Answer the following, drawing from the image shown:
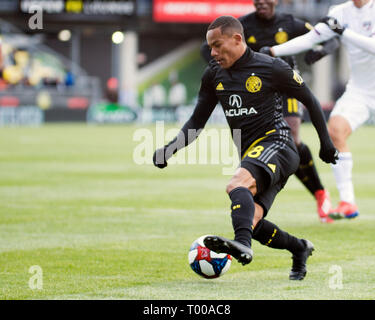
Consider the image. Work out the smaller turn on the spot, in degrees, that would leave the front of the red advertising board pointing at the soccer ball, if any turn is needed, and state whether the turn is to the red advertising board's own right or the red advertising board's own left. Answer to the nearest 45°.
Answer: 0° — it already faces it

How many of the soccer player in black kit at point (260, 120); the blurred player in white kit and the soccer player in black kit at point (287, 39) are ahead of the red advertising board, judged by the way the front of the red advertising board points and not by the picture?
3

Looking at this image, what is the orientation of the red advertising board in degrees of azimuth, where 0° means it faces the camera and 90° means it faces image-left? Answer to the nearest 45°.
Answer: approximately 0°

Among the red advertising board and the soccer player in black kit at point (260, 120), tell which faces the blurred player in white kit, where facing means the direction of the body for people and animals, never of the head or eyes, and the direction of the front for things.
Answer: the red advertising board

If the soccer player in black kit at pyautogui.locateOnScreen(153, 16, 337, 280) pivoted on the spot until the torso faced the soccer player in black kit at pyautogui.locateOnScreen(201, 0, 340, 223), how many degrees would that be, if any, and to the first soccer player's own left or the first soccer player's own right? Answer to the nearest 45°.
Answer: approximately 135° to the first soccer player's own right

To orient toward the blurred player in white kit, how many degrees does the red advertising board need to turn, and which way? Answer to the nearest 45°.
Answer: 0° — it already faces them

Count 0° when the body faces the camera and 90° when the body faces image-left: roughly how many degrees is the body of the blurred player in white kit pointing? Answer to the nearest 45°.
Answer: approximately 45°

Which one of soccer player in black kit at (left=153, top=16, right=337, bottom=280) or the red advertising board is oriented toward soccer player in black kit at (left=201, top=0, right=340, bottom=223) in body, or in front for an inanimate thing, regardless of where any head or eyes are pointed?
the red advertising board

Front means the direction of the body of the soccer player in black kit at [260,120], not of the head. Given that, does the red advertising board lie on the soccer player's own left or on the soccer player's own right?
on the soccer player's own right

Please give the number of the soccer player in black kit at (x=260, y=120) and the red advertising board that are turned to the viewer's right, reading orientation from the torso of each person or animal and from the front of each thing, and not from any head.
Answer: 0

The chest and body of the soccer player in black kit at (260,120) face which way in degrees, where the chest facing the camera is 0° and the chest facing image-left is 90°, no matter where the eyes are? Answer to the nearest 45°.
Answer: approximately 45°

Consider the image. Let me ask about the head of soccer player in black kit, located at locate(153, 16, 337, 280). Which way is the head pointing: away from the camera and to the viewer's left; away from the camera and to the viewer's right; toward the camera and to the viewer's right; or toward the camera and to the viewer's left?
toward the camera and to the viewer's left

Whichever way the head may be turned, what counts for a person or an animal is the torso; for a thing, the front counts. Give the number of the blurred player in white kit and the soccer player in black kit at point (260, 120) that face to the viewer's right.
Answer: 0
